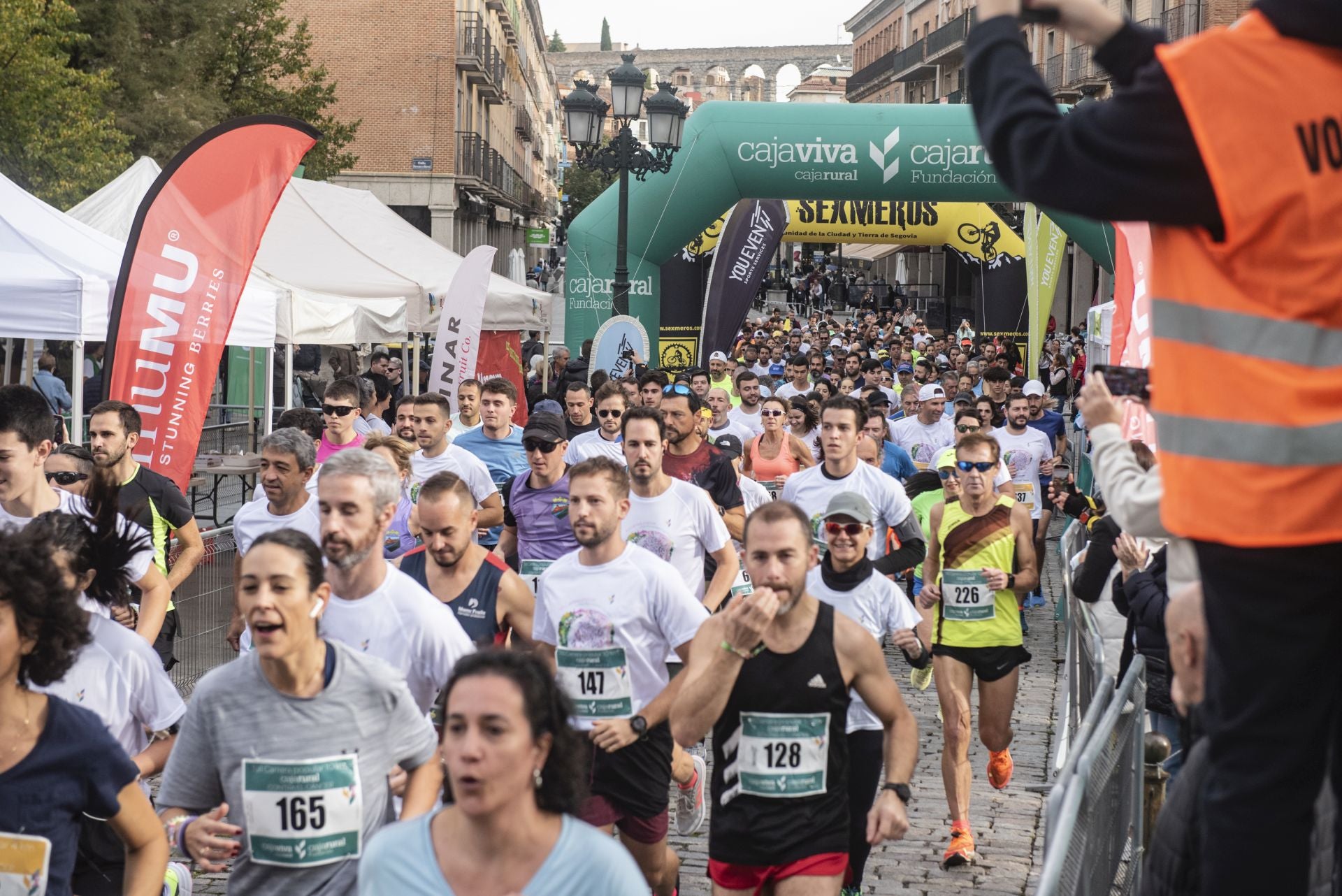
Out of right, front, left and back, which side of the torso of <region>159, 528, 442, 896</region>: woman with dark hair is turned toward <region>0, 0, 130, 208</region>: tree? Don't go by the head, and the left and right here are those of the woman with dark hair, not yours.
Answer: back

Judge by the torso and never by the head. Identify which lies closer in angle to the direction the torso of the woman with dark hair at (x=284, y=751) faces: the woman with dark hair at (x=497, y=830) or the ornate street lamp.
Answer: the woman with dark hair

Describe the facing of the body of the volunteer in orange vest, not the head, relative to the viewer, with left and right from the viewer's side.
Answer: facing away from the viewer and to the left of the viewer

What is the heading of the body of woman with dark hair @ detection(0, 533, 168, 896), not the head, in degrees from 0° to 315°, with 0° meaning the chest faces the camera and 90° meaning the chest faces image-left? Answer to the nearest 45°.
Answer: approximately 45°

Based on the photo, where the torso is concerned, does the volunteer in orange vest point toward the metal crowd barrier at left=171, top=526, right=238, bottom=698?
yes

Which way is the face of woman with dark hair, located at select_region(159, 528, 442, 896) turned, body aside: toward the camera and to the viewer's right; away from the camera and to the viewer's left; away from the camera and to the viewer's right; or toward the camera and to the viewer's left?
toward the camera and to the viewer's left

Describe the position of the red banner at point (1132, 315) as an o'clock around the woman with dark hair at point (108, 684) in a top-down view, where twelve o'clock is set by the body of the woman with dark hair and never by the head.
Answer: The red banner is roughly at 7 o'clock from the woman with dark hair.

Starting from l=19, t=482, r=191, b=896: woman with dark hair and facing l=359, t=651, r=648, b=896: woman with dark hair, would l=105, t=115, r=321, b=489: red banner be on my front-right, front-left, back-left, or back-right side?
back-left

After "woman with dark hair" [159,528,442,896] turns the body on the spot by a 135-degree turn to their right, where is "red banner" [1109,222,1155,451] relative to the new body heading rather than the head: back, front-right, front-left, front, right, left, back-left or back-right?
right

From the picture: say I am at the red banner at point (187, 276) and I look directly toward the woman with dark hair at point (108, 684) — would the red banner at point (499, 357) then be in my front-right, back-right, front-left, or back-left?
back-left

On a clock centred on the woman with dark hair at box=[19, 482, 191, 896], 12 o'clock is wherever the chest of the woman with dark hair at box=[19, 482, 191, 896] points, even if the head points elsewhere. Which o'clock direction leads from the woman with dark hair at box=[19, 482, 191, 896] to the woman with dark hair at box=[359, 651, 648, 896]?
the woman with dark hair at box=[359, 651, 648, 896] is roughly at 10 o'clock from the woman with dark hair at box=[19, 482, 191, 896].

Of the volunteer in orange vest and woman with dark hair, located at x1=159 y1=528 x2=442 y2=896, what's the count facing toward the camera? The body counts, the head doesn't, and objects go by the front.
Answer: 1

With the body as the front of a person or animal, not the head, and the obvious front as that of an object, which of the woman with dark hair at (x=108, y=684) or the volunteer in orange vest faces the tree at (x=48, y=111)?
the volunteer in orange vest

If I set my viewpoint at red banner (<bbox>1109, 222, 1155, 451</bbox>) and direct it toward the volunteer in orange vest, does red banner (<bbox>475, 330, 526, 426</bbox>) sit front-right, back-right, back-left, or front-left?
back-right

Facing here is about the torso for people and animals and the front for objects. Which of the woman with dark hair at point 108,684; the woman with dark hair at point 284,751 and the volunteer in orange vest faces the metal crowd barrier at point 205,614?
the volunteer in orange vest

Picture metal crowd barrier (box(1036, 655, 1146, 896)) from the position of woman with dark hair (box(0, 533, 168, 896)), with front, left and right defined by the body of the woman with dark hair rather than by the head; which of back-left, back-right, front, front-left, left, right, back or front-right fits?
back-left

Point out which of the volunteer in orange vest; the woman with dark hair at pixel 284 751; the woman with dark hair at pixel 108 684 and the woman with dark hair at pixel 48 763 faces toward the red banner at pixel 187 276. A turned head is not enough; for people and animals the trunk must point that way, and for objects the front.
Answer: the volunteer in orange vest
